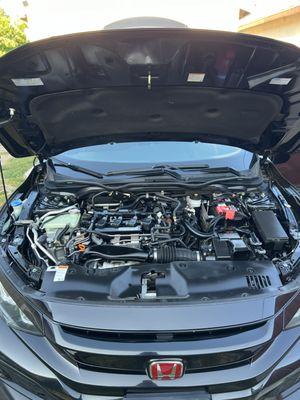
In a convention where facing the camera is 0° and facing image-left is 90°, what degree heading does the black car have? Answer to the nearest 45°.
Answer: approximately 0°
